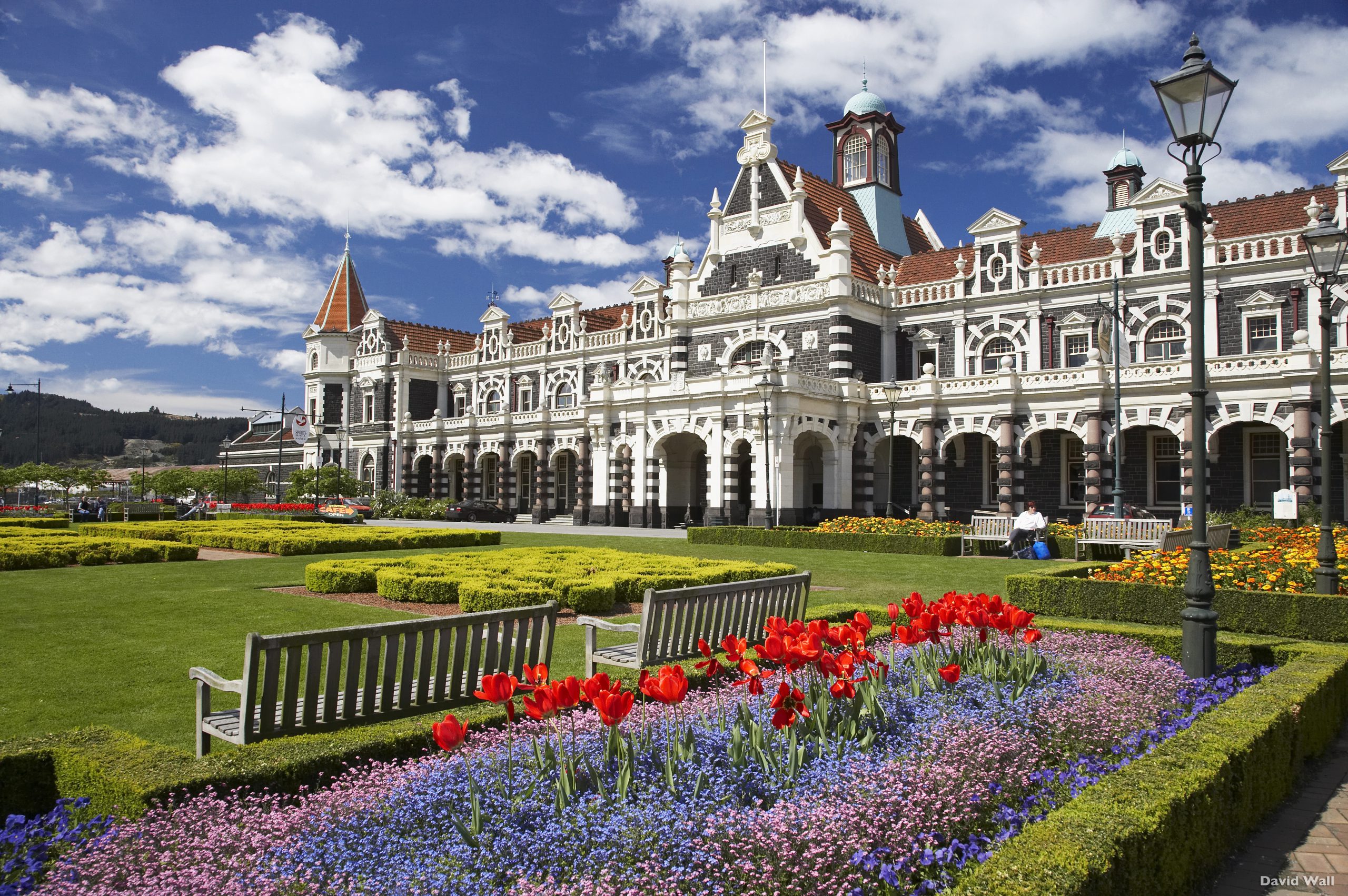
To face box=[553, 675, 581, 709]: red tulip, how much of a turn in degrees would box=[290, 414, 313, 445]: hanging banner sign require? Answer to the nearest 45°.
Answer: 0° — it already faces it

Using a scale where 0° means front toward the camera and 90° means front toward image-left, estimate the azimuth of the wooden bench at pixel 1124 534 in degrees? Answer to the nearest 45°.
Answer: approximately 45°

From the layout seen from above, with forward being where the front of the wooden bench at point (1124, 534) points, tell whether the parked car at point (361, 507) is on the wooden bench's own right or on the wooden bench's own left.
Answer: on the wooden bench's own right
